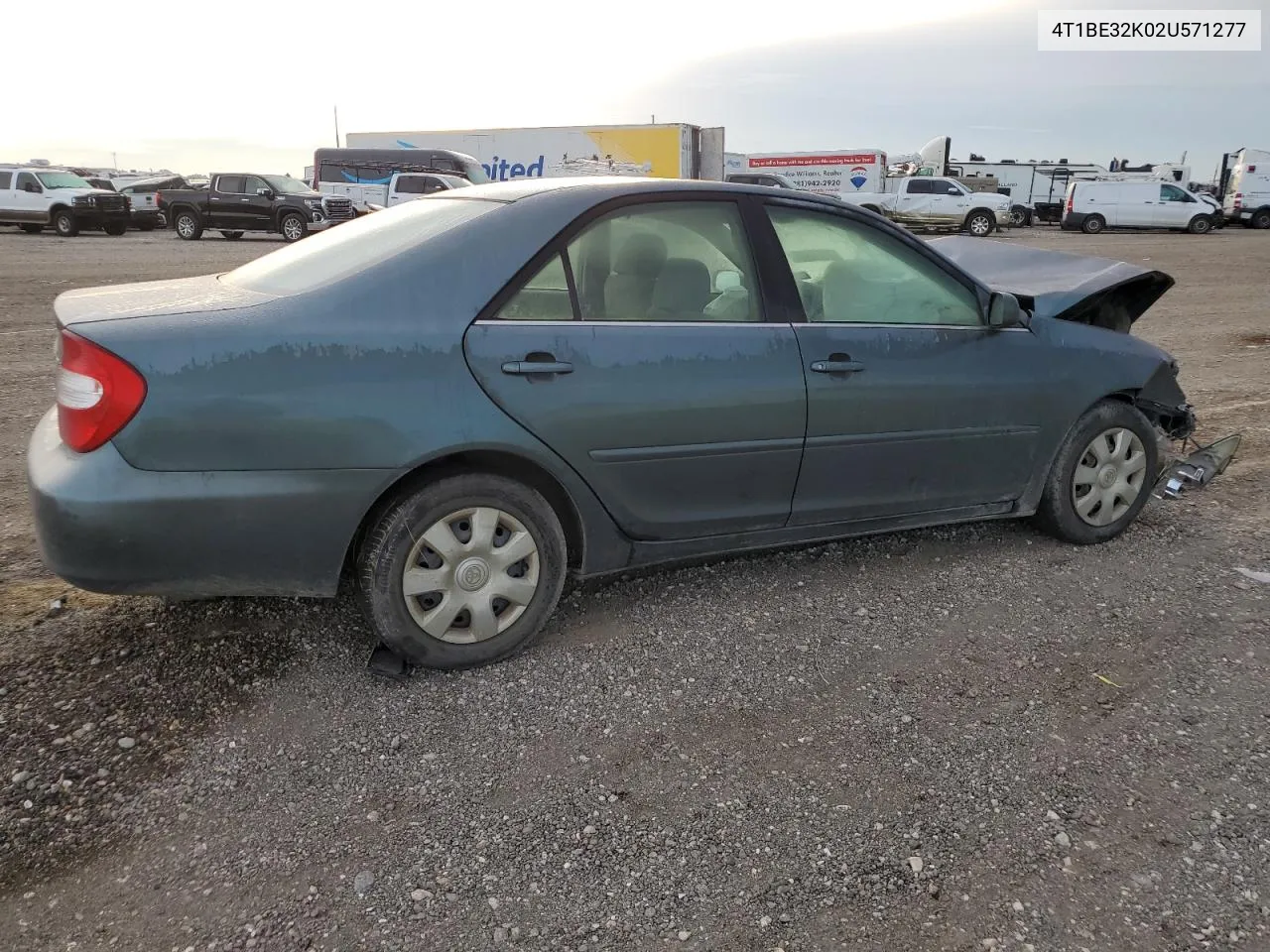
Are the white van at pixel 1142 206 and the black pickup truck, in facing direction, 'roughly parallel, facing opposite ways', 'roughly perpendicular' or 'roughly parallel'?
roughly parallel

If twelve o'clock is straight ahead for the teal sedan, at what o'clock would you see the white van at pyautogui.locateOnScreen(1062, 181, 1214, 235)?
The white van is roughly at 10 o'clock from the teal sedan.

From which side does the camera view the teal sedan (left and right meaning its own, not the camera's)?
right

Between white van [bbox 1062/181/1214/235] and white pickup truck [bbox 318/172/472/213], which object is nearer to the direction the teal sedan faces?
the white van

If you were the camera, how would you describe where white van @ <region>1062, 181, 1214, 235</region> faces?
facing to the right of the viewer

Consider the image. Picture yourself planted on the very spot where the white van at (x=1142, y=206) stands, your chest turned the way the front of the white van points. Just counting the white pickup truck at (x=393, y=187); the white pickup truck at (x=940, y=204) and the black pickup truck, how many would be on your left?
0

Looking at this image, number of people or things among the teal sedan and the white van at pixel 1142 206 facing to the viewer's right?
2

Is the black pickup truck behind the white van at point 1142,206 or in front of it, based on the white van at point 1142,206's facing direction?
behind

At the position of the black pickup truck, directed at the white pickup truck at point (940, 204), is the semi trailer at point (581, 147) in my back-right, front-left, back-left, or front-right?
front-left

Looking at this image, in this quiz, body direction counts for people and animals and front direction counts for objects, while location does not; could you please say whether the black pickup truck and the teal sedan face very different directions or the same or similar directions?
same or similar directions

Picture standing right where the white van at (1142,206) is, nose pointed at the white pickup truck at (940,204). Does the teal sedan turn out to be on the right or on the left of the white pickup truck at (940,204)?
left

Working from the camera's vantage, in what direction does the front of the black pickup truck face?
facing the viewer and to the right of the viewer
